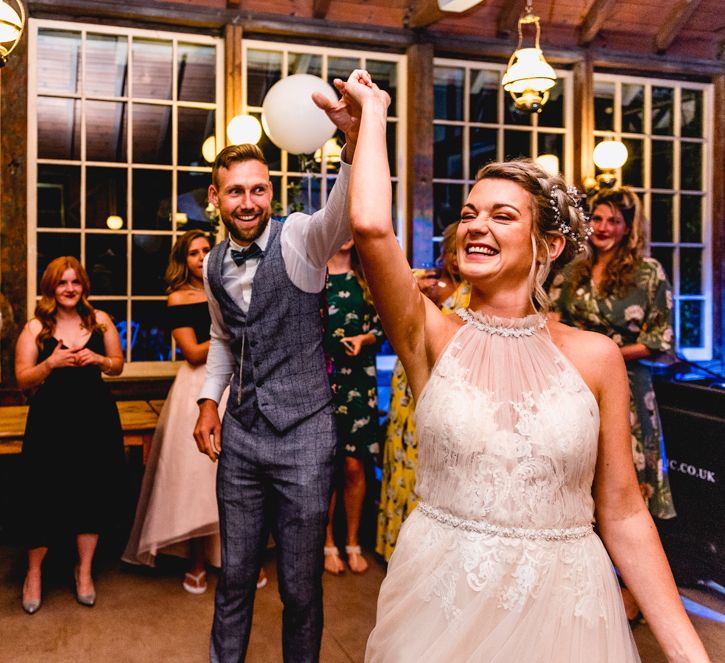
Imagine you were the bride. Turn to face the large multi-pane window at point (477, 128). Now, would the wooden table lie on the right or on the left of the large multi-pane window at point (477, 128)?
left

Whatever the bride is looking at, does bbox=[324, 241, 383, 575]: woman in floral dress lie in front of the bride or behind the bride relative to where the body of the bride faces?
behind

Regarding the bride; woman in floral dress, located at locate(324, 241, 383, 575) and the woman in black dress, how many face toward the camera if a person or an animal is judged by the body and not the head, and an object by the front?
3

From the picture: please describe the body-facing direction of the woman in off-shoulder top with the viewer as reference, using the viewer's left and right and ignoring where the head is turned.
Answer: facing the viewer and to the right of the viewer

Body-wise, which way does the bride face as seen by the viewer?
toward the camera

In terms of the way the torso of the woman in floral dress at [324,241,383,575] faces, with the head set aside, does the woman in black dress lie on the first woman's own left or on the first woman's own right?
on the first woman's own right

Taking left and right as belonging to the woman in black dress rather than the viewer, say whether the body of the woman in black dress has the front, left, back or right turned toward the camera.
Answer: front

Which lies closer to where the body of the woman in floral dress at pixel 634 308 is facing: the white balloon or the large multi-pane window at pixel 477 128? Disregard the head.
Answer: the white balloon

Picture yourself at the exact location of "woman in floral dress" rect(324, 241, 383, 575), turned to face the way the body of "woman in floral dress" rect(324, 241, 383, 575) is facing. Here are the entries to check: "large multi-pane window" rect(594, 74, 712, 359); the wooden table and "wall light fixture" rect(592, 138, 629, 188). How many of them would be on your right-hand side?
1

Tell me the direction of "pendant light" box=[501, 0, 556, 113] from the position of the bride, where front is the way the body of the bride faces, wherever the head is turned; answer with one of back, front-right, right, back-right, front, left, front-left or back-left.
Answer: back
